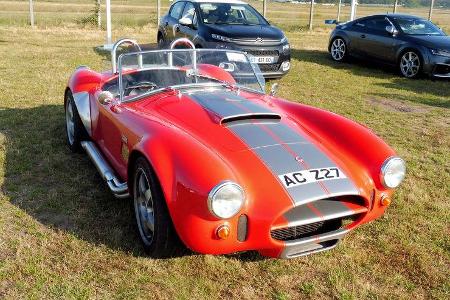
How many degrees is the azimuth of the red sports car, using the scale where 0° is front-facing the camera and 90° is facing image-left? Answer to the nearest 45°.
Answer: approximately 315°

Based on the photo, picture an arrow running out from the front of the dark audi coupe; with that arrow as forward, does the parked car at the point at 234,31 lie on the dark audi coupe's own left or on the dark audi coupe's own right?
on the dark audi coupe's own right

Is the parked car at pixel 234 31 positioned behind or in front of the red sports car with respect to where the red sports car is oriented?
behind

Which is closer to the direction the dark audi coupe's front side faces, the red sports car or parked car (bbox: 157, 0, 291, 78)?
the red sports car

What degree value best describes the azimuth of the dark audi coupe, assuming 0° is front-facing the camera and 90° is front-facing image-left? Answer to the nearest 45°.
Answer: approximately 315°

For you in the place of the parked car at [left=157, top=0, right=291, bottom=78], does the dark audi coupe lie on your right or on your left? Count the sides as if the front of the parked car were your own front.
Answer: on your left

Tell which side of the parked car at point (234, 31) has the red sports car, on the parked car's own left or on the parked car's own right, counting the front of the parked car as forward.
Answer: on the parked car's own right
